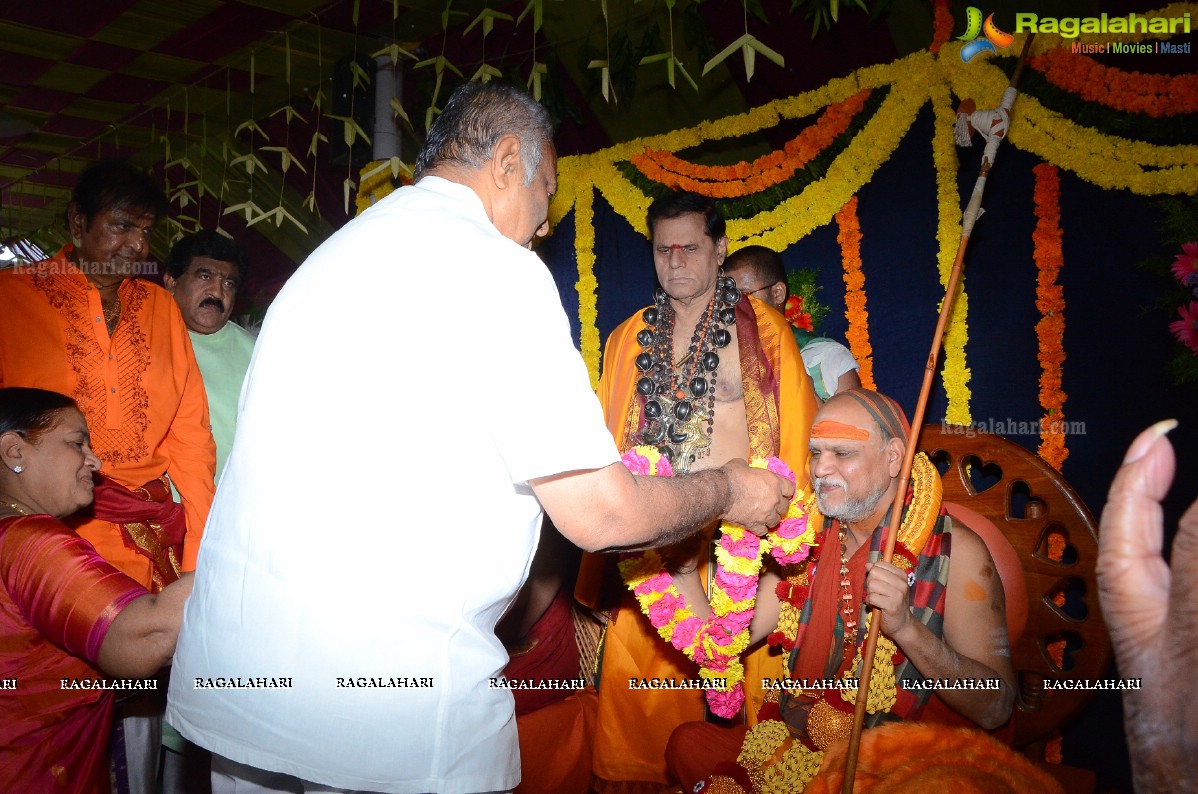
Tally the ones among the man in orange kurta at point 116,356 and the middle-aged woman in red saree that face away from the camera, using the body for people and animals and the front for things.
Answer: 0

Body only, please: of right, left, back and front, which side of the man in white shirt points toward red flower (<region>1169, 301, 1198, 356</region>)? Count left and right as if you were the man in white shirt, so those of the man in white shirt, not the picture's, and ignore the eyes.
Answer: front

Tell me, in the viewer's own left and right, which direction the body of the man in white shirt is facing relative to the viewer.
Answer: facing away from the viewer and to the right of the viewer

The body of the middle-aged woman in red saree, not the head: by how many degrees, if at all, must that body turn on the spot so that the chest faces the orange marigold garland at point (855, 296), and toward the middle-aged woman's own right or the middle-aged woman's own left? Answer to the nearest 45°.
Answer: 0° — they already face it

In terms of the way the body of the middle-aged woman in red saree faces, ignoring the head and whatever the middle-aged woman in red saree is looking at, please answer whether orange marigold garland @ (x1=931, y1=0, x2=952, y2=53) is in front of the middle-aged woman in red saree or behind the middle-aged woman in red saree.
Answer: in front

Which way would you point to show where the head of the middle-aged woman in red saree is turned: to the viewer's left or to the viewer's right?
to the viewer's right

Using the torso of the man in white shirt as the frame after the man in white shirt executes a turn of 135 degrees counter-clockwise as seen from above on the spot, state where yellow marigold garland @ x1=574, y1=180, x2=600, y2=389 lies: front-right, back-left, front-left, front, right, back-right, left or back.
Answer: right

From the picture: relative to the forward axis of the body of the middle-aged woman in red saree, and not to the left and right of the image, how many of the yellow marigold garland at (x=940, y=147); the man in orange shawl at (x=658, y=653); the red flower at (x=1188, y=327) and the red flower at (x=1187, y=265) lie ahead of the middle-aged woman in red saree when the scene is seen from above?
4

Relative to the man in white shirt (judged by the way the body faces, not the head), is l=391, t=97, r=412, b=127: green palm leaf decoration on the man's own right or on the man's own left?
on the man's own left

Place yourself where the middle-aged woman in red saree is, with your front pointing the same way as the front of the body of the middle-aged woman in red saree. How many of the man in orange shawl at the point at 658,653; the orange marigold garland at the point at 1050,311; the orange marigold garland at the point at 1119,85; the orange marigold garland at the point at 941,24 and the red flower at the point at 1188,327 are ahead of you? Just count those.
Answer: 5

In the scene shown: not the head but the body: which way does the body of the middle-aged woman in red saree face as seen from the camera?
to the viewer's right

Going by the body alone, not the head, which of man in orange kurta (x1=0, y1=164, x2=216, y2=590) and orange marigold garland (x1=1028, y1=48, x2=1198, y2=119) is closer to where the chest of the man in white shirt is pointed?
the orange marigold garland

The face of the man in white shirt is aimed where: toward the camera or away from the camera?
away from the camera

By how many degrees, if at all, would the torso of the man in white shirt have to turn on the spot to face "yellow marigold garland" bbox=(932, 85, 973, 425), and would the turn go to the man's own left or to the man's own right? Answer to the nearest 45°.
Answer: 0° — they already face it
